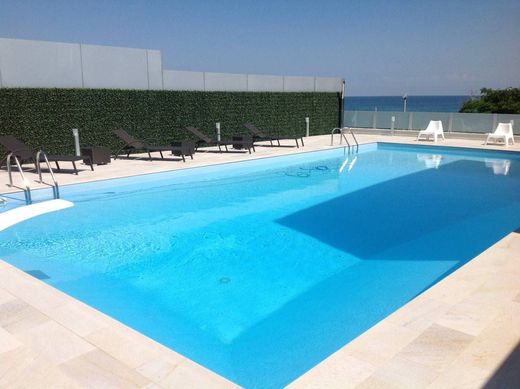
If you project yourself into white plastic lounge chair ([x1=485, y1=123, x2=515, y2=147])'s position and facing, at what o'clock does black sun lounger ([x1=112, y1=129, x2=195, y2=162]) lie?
The black sun lounger is roughly at 12 o'clock from the white plastic lounge chair.

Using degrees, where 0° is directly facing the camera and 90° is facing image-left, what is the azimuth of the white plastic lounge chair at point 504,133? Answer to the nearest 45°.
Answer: approximately 45°

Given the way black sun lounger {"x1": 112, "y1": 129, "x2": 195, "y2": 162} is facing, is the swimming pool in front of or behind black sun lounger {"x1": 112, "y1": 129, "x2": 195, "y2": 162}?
in front

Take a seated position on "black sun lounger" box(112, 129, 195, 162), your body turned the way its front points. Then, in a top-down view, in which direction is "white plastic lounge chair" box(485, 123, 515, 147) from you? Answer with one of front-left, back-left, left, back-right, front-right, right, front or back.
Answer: front-left

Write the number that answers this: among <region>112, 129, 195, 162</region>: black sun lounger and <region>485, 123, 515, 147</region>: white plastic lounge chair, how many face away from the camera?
0

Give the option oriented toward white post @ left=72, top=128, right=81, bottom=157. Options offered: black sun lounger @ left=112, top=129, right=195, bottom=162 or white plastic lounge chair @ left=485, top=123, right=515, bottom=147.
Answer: the white plastic lounge chair

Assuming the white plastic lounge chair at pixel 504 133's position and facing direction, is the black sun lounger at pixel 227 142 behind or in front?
in front

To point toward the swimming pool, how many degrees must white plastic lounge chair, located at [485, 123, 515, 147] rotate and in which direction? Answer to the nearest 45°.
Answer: approximately 45° to its left

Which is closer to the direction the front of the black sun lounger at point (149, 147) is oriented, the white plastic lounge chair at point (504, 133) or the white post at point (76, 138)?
the white plastic lounge chair

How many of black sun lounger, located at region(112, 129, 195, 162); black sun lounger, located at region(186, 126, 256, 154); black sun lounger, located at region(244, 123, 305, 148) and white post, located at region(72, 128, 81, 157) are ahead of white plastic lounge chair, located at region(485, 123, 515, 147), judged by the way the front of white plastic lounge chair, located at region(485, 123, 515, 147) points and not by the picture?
4

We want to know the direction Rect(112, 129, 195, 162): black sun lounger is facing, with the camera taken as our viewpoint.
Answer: facing the viewer and to the right of the viewer
